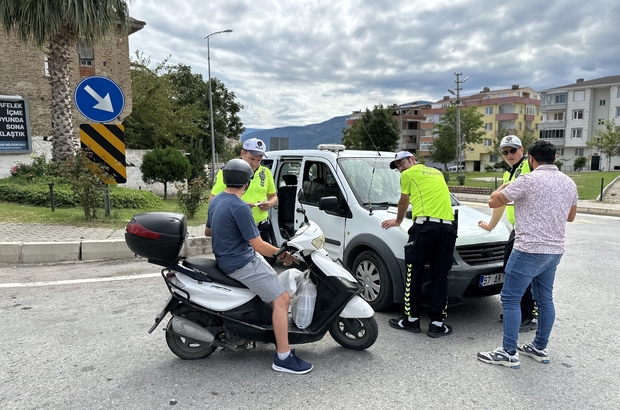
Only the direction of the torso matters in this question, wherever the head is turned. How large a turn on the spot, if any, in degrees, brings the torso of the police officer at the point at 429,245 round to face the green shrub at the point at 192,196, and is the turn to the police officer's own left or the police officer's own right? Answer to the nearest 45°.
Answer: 0° — they already face it

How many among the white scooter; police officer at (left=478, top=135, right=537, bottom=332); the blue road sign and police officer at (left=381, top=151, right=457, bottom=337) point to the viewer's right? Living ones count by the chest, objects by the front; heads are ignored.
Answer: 1

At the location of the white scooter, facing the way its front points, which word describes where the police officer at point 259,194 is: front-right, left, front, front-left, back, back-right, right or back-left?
left

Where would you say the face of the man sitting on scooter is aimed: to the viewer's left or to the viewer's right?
to the viewer's right

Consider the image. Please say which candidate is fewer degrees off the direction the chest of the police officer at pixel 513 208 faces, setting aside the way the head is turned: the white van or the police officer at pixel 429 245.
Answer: the police officer

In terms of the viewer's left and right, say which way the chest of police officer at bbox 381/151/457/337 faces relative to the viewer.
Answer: facing away from the viewer and to the left of the viewer

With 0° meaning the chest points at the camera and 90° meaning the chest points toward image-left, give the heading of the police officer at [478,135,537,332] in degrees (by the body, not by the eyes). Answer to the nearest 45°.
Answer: approximately 45°

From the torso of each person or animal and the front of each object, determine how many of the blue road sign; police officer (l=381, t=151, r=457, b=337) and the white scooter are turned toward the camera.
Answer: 1

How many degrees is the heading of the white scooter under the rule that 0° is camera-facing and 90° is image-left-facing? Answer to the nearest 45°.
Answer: approximately 270°

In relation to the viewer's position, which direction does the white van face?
facing the viewer and to the right of the viewer

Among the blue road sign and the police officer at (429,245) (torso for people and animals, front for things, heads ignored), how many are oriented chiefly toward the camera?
1

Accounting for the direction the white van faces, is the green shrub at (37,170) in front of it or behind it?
behind

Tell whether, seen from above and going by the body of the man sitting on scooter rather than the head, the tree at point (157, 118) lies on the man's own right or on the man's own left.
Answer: on the man's own left

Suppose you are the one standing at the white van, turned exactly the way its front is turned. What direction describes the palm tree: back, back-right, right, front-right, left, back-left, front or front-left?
back

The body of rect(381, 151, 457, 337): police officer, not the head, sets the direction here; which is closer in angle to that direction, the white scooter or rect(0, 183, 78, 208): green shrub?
the green shrub

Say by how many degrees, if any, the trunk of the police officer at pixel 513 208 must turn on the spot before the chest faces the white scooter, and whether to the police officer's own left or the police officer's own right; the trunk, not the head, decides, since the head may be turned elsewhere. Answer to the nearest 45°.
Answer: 0° — they already face it

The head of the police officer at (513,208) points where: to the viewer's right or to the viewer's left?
to the viewer's left
